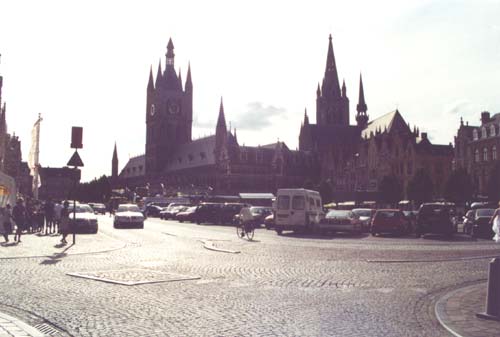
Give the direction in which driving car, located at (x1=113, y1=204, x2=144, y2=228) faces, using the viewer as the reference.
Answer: facing the viewer

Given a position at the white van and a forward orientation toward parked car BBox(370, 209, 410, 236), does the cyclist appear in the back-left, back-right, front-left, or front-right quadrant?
back-right

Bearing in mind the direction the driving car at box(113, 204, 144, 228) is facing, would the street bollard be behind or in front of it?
in front

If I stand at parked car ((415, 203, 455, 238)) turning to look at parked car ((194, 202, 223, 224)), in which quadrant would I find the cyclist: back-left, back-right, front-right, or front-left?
front-left

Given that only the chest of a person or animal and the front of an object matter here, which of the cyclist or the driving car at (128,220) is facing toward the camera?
the driving car

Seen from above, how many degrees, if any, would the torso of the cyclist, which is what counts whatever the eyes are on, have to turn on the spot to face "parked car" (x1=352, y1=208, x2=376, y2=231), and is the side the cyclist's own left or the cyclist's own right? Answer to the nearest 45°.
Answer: approximately 45° to the cyclist's own right

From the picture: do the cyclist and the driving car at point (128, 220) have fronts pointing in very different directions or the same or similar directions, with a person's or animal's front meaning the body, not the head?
very different directions

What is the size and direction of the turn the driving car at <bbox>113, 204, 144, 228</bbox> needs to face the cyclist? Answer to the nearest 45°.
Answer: approximately 45° to its left

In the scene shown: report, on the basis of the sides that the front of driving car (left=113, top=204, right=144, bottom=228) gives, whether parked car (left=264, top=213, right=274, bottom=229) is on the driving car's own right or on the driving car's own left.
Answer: on the driving car's own left
